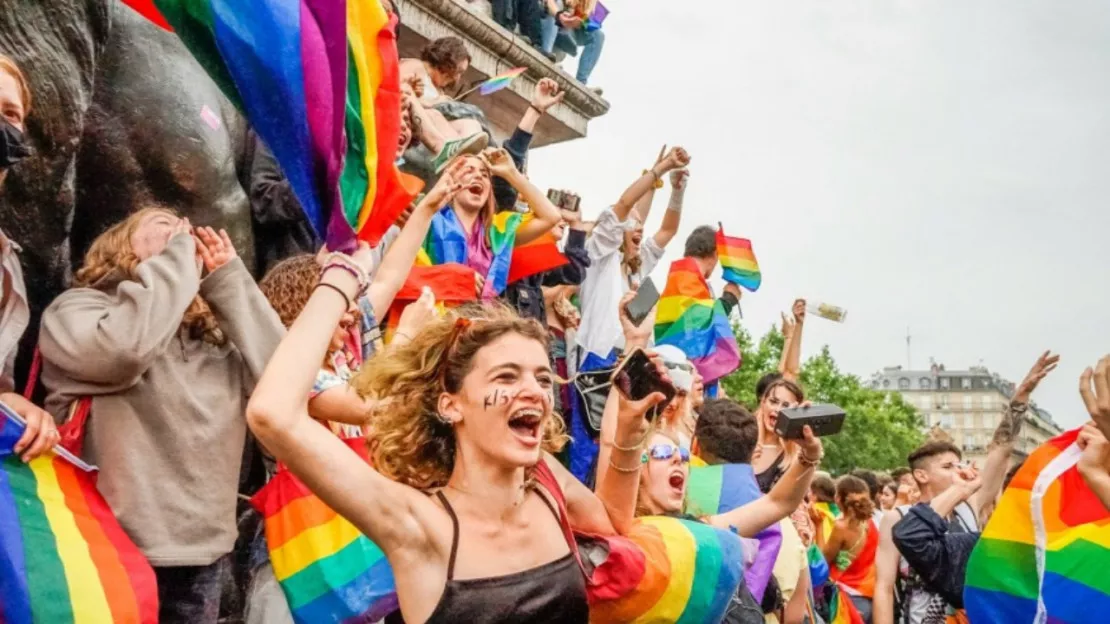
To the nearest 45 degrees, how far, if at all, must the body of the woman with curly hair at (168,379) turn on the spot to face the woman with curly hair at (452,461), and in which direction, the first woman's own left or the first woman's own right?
0° — they already face them
